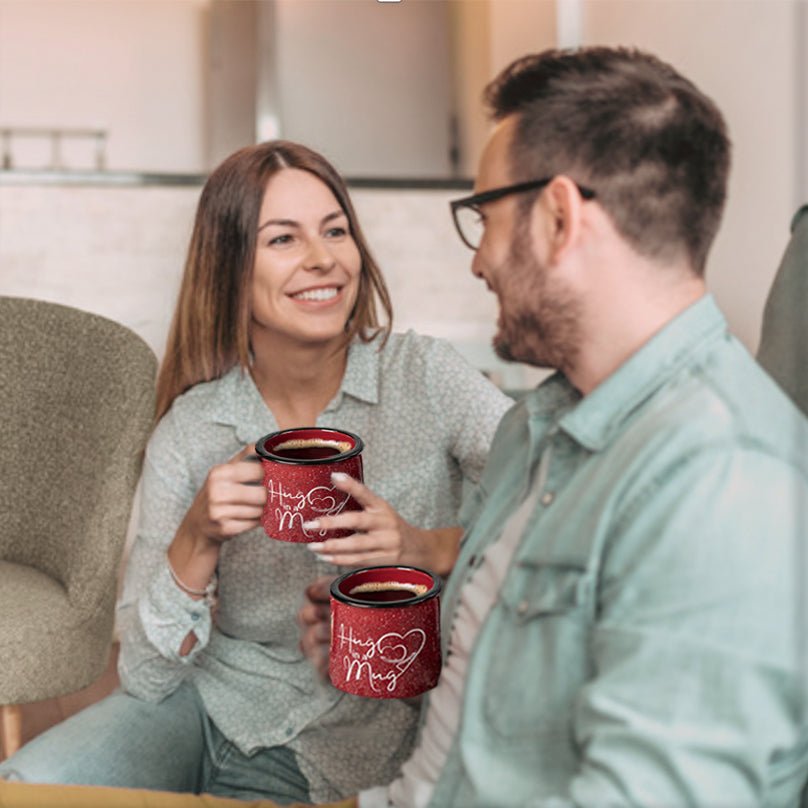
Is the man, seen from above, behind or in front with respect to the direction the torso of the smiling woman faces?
in front

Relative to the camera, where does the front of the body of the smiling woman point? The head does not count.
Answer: toward the camera

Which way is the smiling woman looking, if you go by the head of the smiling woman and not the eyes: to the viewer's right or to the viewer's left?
to the viewer's right

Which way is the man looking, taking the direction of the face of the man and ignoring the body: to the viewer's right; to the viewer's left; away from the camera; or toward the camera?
to the viewer's left
